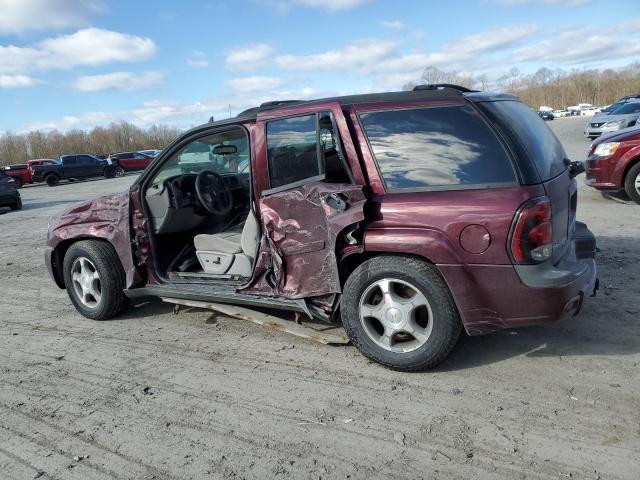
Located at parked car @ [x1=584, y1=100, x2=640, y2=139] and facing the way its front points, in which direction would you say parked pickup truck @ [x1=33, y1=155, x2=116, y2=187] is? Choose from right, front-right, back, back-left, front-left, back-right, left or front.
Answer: front-right

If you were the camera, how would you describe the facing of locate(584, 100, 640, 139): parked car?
facing the viewer and to the left of the viewer

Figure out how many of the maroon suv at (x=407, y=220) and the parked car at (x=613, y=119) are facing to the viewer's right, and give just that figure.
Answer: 0

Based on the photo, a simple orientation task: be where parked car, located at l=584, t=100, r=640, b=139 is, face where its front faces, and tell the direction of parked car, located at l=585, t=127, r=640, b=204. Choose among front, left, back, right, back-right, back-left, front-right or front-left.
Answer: front-left

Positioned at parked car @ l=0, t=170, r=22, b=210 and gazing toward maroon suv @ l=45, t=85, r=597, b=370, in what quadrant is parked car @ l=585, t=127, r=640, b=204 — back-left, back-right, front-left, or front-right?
front-left

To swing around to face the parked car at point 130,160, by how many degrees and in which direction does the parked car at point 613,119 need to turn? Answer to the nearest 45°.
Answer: approximately 45° to its right

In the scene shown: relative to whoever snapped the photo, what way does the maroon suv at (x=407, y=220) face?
facing away from the viewer and to the left of the viewer

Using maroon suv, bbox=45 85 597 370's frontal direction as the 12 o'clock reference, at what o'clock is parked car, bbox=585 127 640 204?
The parked car is roughly at 3 o'clock from the maroon suv.

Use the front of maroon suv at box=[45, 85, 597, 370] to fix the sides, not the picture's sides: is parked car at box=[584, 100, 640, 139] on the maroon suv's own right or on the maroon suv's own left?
on the maroon suv's own right

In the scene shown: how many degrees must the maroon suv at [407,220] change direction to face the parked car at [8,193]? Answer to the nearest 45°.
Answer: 0° — it already faces it

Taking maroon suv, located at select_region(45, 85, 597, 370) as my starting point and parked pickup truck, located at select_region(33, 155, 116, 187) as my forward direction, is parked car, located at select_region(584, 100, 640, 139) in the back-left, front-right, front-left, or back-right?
front-right

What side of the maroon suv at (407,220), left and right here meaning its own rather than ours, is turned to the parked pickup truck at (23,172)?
front

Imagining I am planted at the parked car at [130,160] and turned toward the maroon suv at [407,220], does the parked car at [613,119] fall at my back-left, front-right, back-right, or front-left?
front-left

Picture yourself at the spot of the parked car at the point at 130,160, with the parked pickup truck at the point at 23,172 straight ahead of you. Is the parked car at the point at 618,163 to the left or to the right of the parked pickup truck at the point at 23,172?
left

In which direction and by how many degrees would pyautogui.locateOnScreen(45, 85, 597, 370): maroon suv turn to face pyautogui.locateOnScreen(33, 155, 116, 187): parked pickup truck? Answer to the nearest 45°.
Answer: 0° — it already faces it

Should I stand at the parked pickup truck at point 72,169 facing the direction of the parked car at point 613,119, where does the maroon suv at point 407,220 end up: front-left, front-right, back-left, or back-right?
front-right
